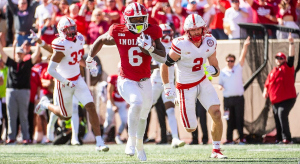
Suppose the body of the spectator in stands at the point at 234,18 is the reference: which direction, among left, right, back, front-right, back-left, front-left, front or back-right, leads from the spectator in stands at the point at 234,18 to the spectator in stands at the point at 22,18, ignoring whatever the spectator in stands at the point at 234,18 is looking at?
right

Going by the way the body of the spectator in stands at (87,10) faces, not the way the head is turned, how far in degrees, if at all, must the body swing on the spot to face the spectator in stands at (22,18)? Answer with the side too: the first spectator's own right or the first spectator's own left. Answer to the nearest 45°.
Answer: approximately 90° to the first spectator's own right

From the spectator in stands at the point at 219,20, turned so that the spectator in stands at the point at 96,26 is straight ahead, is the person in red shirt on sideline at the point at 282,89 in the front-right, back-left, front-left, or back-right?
back-left

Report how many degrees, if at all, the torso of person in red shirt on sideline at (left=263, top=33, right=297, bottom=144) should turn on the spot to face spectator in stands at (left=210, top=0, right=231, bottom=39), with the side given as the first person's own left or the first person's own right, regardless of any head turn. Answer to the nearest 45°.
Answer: approximately 90° to the first person's own right

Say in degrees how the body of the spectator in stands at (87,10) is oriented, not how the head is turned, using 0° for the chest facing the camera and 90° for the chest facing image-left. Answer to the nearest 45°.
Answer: approximately 0°

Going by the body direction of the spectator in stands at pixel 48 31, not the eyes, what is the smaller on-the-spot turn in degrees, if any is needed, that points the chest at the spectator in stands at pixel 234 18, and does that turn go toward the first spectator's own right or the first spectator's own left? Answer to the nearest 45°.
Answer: approximately 90° to the first spectator's own left

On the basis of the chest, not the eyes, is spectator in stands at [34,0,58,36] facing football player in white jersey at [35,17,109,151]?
yes

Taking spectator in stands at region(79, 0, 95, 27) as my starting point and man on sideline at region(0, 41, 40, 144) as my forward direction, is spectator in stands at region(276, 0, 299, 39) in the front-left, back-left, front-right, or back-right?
back-left
